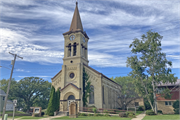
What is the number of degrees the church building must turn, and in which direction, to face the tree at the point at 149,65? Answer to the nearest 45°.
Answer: approximately 90° to its left

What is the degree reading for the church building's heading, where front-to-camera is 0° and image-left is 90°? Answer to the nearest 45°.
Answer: approximately 45°
